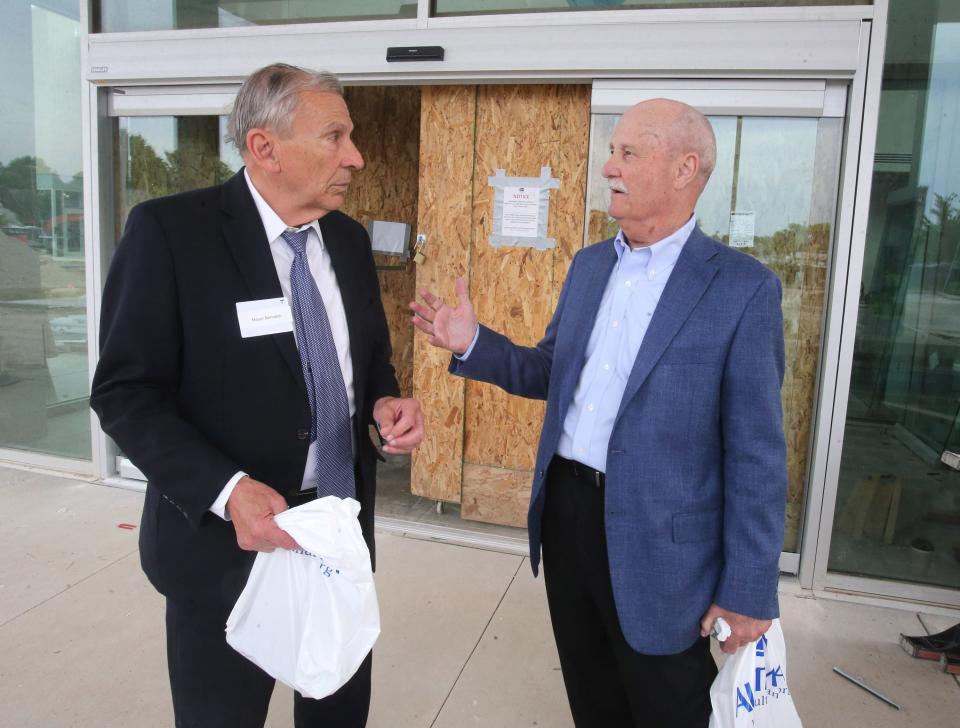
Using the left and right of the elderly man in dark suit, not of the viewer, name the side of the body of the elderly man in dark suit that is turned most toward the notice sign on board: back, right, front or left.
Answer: left

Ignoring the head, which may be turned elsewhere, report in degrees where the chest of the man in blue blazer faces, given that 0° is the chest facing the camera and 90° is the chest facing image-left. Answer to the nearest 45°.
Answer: approximately 45°

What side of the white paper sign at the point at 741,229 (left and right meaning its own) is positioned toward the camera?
front

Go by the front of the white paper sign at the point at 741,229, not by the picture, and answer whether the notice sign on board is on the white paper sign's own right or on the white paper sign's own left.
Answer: on the white paper sign's own right

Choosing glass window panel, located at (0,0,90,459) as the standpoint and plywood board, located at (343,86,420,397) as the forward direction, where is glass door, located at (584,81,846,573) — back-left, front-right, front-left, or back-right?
front-right

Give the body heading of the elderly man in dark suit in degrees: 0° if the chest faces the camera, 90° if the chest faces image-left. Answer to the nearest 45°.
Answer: approximately 315°

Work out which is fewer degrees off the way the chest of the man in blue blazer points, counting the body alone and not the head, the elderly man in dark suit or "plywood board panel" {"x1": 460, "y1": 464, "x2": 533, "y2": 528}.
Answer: the elderly man in dark suit

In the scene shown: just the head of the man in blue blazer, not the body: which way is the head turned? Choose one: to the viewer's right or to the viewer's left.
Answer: to the viewer's left

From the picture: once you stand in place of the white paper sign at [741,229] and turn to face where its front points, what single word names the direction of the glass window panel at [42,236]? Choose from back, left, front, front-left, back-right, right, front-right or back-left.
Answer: right

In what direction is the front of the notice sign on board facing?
toward the camera

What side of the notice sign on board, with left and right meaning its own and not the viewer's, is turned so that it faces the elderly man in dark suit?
front

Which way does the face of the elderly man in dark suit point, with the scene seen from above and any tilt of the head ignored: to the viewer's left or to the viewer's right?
to the viewer's right

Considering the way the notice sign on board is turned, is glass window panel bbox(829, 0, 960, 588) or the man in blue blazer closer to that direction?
the man in blue blazer

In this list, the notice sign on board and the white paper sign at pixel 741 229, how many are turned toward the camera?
2

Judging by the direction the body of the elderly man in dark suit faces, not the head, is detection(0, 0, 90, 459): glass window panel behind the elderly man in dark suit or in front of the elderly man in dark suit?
behind

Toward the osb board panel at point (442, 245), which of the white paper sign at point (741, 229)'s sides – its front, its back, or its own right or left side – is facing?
right

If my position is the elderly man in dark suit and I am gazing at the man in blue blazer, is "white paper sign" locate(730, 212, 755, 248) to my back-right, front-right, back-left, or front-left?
front-left
